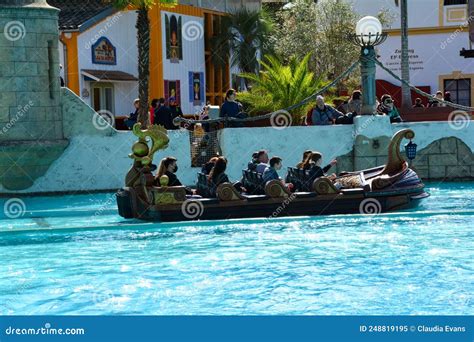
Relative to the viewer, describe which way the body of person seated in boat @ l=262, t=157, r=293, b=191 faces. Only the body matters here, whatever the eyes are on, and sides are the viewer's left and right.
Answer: facing to the right of the viewer

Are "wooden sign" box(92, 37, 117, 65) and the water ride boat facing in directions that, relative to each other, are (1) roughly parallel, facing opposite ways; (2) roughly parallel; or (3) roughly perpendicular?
roughly perpendicular

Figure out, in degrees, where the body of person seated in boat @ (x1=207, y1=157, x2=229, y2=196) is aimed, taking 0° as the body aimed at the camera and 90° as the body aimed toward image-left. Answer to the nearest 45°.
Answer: approximately 270°

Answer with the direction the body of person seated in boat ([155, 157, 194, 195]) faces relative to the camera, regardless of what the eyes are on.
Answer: to the viewer's right

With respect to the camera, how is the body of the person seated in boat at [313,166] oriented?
to the viewer's right

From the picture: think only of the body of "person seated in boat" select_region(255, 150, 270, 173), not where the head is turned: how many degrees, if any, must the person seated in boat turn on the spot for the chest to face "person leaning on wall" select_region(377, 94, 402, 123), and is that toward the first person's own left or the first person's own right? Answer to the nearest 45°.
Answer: approximately 45° to the first person's own left
